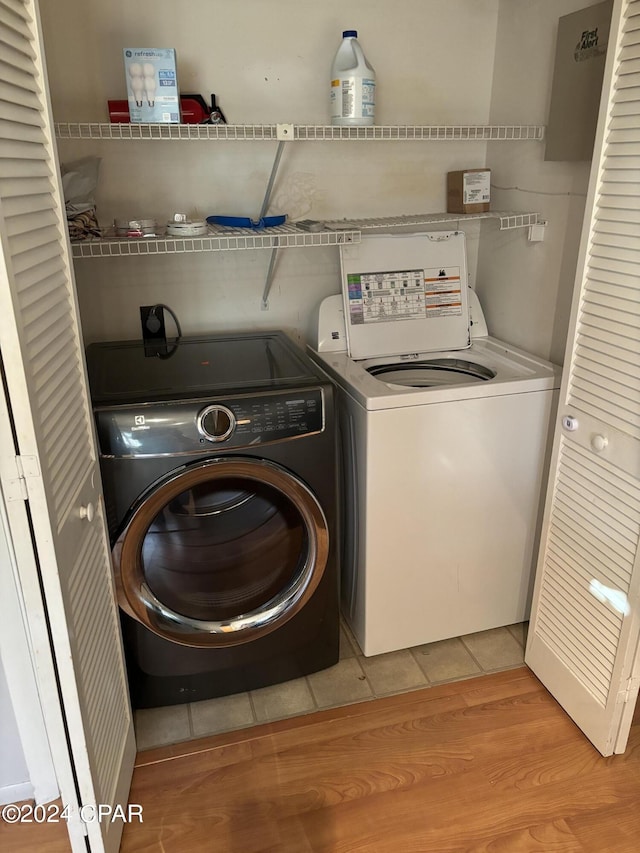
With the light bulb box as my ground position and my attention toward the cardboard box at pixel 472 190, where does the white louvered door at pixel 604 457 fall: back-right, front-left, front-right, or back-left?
front-right

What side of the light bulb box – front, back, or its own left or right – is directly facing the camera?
front

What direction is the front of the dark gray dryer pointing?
toward the camera

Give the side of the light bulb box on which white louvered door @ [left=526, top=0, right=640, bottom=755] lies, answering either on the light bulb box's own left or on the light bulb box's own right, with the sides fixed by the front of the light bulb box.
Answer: on the light bulb box's own left

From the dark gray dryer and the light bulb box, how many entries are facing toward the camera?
2

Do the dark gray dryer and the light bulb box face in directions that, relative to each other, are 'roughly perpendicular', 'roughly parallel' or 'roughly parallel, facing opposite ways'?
roughly parallel

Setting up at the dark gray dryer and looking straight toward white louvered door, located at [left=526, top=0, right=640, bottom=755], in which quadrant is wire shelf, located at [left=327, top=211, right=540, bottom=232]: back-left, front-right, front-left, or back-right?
front-left

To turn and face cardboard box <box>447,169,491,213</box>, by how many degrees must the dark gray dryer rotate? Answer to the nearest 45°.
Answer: approximately 135° to its left

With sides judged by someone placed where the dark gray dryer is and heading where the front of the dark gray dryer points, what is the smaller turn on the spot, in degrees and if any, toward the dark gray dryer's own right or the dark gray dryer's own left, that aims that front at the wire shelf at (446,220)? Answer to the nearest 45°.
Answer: approximately 135° to the dark gray dryer's own left

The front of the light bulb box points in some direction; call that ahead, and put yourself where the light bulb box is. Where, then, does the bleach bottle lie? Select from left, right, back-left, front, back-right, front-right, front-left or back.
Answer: left
